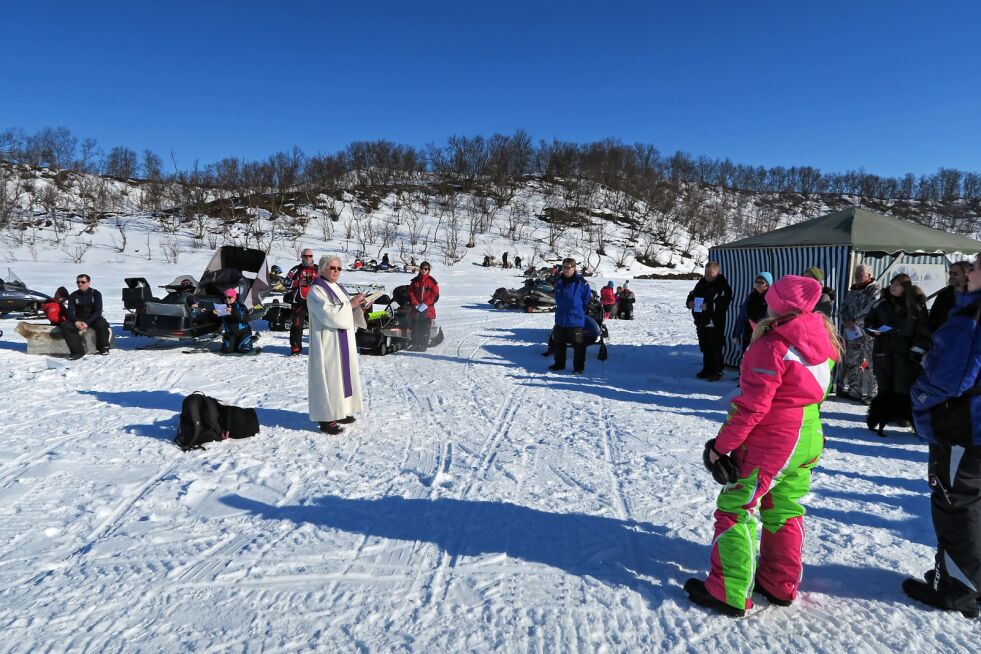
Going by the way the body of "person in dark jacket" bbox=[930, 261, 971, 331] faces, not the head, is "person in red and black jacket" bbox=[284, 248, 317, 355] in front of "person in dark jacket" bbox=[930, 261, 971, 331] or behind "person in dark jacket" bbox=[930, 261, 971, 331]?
in front

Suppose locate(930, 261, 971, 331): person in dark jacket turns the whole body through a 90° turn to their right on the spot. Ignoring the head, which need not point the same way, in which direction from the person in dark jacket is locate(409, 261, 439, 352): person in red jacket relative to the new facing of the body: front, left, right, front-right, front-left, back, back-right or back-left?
front-left

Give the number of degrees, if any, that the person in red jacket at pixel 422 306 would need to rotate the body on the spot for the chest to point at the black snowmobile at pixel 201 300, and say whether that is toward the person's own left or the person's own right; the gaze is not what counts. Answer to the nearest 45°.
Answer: approximately 90° to the person's own right

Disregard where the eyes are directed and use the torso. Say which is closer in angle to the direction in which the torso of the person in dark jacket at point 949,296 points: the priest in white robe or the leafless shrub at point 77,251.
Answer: the priest in white robe

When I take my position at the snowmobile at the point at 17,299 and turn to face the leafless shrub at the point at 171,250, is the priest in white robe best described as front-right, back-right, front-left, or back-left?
back-right

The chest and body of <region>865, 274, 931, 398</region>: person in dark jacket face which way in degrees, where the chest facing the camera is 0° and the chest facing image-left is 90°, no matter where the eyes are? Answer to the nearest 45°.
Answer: approximately 45°

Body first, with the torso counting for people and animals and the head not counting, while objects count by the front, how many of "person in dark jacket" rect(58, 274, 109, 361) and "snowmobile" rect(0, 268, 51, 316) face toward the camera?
1

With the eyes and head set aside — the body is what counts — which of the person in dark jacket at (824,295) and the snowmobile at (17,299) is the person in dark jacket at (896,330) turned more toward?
the snowmobile

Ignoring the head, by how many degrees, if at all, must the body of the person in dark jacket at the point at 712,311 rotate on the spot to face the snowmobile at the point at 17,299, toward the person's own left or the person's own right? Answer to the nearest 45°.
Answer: approximately 45° to the person's own right

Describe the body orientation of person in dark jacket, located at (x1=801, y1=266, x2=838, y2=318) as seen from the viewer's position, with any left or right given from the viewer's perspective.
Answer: facing the viewer and to the left of the viewer
